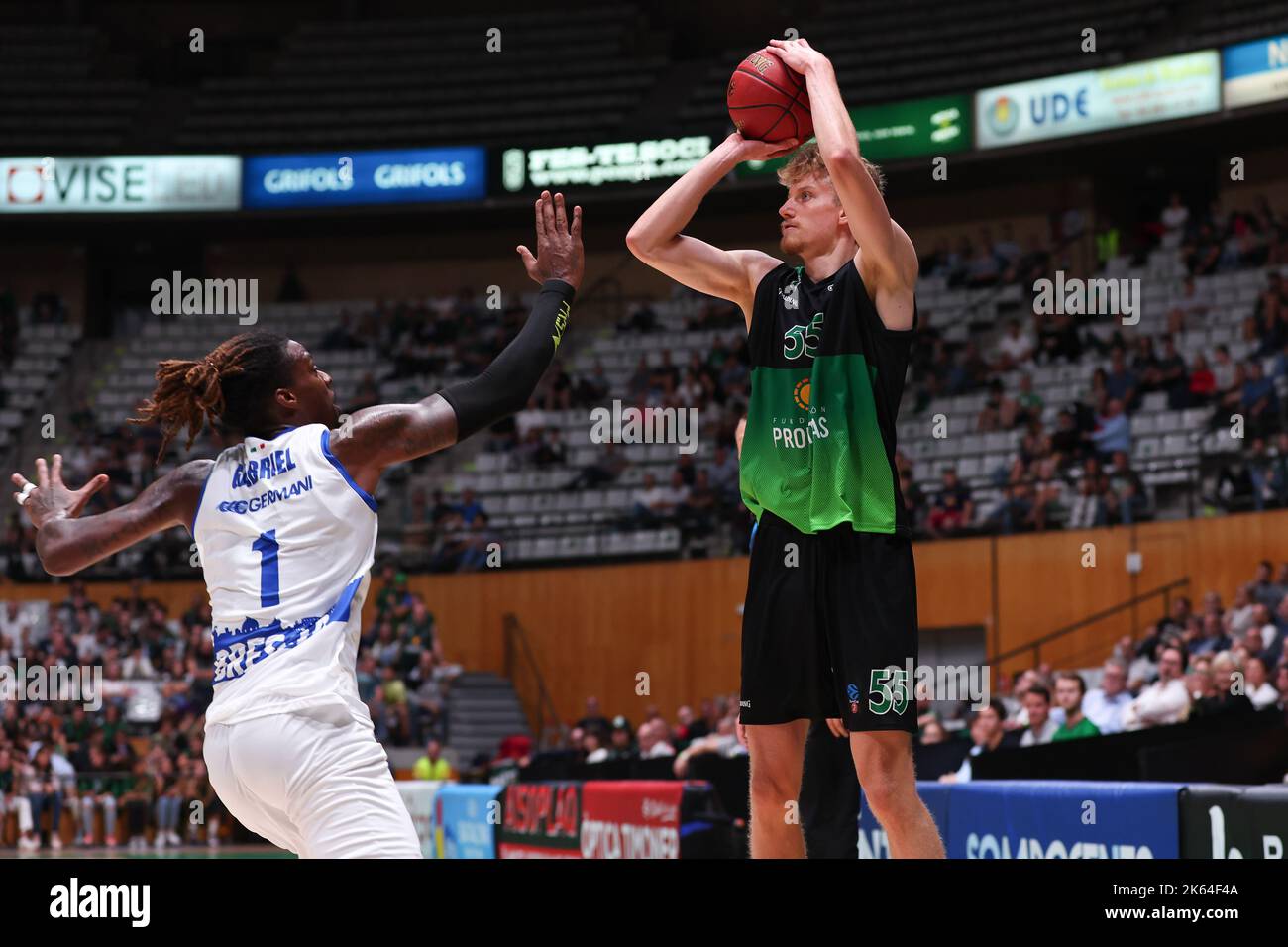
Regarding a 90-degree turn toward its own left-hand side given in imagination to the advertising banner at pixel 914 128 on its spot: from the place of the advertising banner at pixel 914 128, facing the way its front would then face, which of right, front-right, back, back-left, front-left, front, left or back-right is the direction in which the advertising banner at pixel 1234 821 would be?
right

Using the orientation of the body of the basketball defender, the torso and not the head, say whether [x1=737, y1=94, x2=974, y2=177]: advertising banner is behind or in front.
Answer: in front

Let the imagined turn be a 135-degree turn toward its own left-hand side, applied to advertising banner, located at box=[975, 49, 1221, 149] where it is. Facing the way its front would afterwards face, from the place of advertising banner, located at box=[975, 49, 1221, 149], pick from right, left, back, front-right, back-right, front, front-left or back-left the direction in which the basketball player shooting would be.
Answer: right

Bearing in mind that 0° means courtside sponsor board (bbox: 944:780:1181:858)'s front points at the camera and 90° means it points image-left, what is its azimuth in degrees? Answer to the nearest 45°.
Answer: approximately 0°

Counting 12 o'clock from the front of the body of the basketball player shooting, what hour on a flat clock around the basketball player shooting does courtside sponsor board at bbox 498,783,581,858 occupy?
The courtside sponsor board is roughly at 4 o'clock from the basketball player shooting.

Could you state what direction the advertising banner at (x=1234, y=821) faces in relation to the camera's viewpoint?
facing the viewer

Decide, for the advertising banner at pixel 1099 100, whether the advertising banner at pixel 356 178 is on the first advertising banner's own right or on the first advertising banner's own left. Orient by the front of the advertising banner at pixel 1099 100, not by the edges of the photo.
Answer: on the first advertising banner's own right

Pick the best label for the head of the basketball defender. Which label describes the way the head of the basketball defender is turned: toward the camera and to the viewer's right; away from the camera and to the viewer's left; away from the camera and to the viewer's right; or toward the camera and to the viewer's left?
away from the camera and to the viewer's right

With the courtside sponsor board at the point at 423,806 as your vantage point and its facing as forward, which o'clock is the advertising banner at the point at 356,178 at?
The advertising banner is roughly at 6 o'clock from the courtside sponsor board.

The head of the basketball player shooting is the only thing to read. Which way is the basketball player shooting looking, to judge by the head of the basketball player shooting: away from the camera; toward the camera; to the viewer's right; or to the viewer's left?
to the viewer's left

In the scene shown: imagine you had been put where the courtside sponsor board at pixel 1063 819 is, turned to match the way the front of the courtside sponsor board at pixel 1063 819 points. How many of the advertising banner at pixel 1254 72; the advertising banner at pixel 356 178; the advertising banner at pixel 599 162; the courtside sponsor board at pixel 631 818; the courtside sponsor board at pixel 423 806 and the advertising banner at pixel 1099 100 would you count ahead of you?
0

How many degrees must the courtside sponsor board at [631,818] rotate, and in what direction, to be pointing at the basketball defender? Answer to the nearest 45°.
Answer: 0° — it already faces them

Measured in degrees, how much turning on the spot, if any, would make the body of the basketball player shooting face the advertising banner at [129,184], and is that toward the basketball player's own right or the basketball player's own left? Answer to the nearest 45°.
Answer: approximately 90° to the basketball player's own right

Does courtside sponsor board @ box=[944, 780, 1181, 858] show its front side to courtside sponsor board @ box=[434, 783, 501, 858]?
no

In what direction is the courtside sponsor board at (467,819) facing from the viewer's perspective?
toward the camera

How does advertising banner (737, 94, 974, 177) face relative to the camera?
toward the camera

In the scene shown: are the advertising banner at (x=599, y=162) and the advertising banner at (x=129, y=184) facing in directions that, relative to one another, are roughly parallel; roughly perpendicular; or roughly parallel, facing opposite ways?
roughly parallel

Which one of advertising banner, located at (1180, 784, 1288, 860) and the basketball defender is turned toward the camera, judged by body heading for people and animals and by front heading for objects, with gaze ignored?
the advertising banner

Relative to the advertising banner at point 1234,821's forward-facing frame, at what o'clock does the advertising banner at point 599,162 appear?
the advertising banner at point 599,162 is roughly at 5 o'clock from the advertising banner at point 1234,821.
